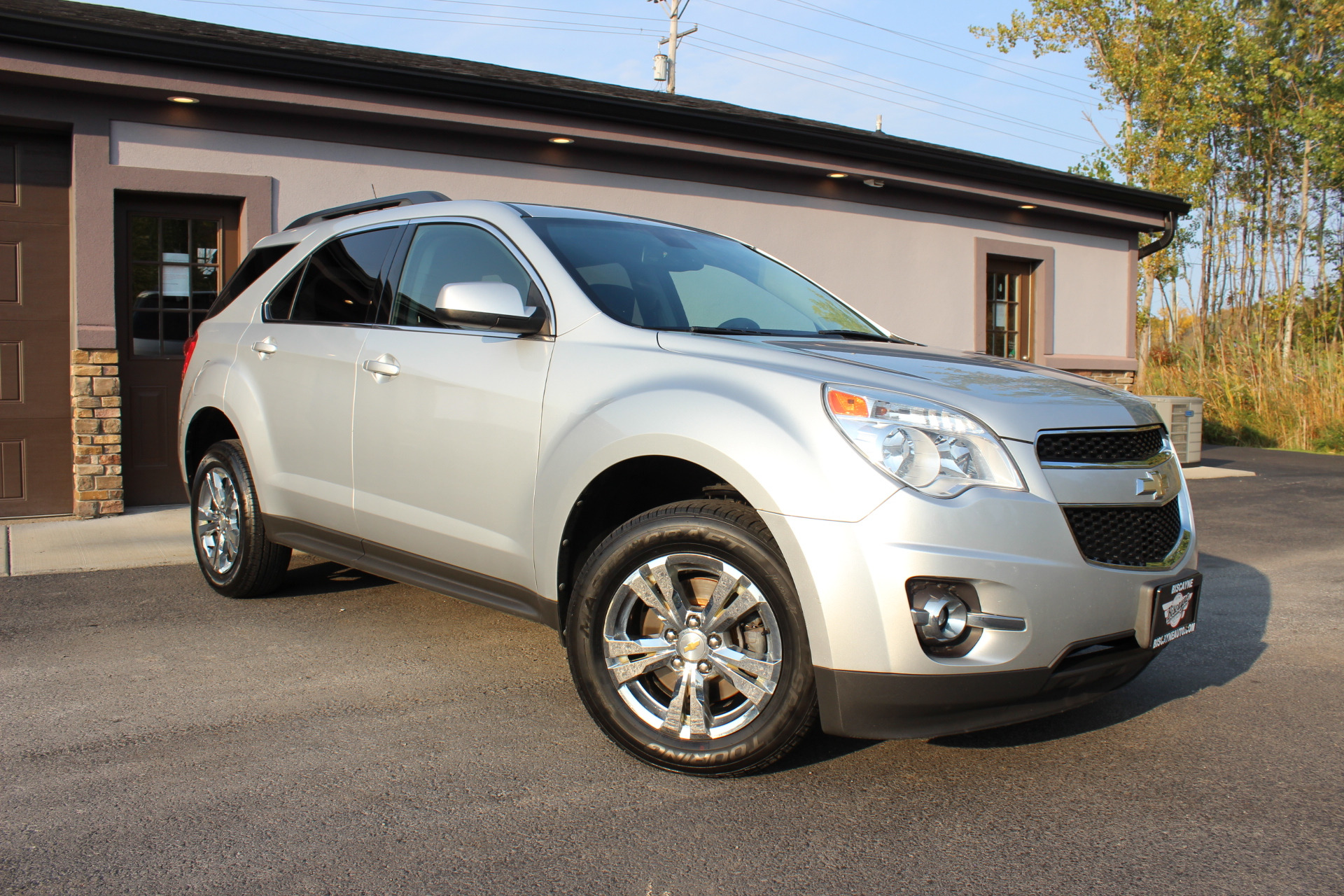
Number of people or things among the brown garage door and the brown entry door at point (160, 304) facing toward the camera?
2

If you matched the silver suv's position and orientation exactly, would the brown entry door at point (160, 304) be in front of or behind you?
behind

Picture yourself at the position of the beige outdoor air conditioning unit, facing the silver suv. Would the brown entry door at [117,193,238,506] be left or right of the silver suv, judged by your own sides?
right

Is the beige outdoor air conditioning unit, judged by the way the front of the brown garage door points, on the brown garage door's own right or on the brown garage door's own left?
on the brown garage door's own left

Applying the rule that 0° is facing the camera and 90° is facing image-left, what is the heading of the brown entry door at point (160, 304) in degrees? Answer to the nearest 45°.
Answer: approximately 0°

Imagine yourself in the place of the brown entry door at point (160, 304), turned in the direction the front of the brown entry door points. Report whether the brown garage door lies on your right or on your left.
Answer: on your right

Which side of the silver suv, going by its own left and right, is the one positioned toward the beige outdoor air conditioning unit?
left
